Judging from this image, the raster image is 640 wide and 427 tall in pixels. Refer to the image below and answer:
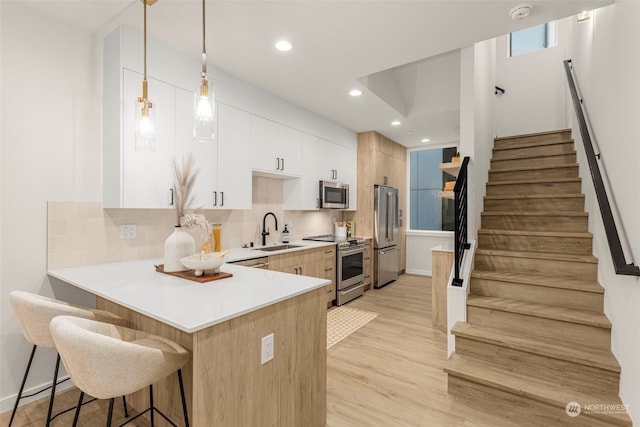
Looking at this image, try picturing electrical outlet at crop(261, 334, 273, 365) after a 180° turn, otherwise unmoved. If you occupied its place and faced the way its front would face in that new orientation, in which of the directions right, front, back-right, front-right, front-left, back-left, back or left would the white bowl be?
front

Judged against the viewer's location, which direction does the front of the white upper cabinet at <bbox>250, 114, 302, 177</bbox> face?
facing the viewer and to the right of the viewer

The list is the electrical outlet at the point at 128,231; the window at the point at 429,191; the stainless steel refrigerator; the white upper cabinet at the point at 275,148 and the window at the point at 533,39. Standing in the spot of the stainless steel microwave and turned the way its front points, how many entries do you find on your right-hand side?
2

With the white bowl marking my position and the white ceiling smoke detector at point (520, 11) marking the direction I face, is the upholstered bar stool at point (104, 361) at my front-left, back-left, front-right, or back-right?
back-right

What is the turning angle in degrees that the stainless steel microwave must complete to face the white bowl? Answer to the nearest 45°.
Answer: approximately 45° to its right

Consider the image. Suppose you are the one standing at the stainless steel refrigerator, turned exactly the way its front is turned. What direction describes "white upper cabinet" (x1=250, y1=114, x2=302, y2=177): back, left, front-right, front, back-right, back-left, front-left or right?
right

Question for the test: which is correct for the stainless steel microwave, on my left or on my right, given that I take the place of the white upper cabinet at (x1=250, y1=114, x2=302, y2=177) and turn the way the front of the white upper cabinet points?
on my left

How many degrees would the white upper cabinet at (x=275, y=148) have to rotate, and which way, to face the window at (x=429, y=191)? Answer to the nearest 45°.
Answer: approximately 90° to its left

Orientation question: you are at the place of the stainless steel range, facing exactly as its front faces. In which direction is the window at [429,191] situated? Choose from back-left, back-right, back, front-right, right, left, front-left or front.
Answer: left

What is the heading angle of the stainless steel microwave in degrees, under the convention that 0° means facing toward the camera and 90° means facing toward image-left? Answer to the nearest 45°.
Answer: approximately 315°

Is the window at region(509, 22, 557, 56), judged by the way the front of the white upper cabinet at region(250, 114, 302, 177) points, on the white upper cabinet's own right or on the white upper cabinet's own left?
on the white upper cabinet's own left

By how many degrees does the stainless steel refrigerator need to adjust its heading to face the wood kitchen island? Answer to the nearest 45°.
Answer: approximately 45° to its right
